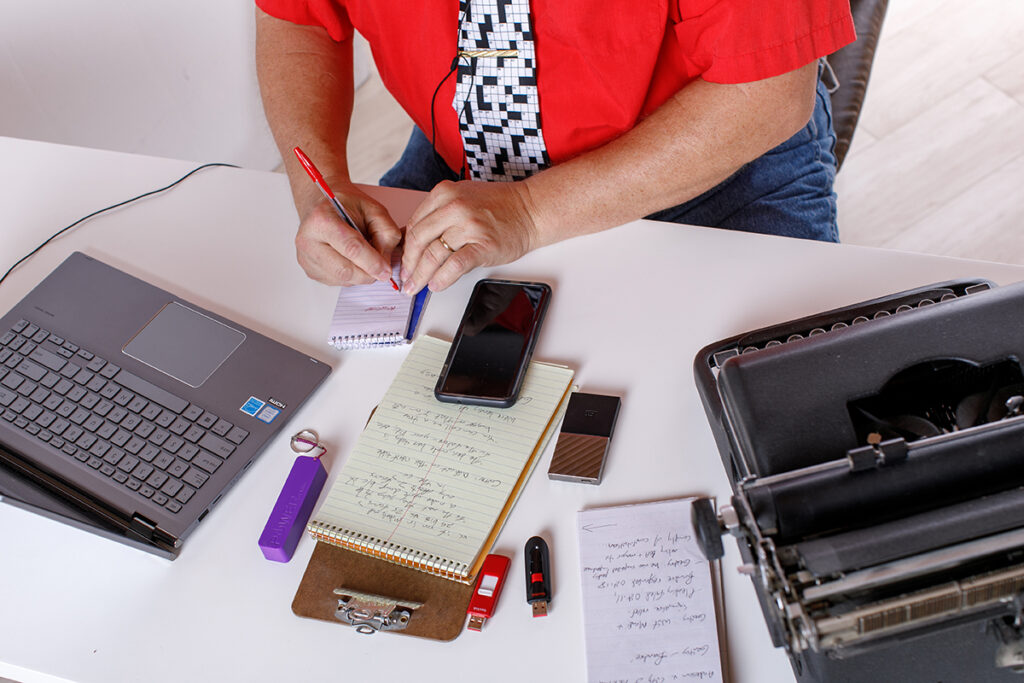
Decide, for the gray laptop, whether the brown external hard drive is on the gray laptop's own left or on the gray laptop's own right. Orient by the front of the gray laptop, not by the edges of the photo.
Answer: on the gray laptop's own right

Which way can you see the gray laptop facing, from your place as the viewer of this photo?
facing away from the viewer and to the right of the viewer

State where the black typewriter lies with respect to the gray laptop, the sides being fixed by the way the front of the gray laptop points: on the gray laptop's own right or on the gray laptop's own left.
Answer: on the gray laptop's own right

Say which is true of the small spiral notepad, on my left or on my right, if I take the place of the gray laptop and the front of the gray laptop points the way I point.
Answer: on my right

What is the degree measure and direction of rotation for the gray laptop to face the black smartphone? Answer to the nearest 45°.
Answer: approximately 90° to its right

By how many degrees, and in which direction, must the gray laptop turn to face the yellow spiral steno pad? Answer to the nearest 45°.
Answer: approximately 90° to its right

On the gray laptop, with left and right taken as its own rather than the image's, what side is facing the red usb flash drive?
right

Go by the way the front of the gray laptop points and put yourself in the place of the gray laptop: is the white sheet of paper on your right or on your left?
on your right
